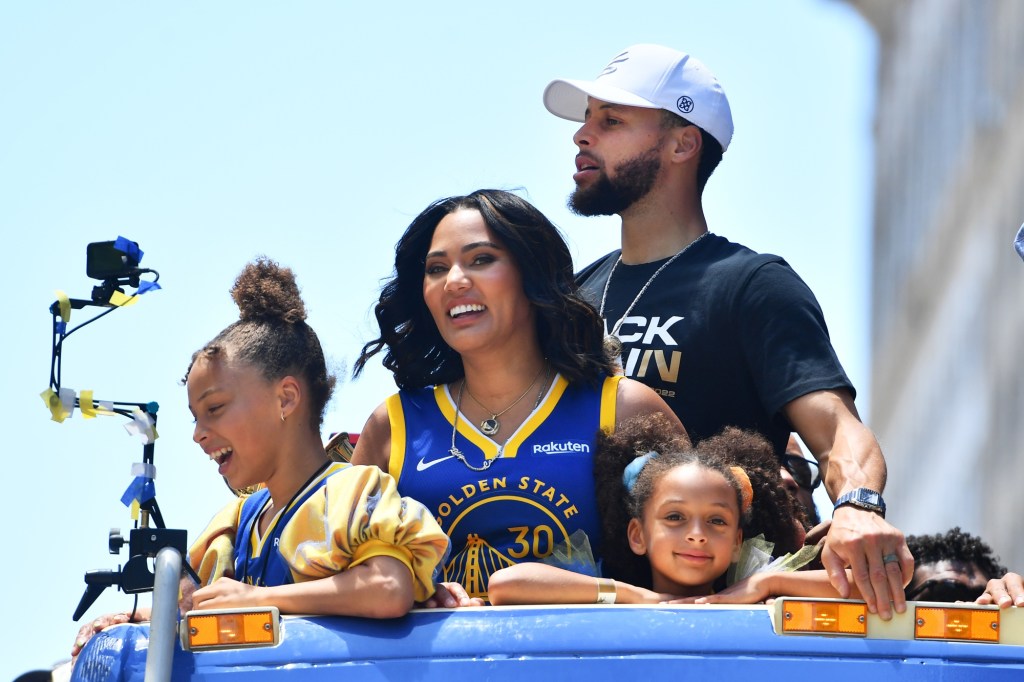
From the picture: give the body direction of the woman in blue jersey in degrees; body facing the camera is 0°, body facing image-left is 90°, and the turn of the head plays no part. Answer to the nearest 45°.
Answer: approximately 0°

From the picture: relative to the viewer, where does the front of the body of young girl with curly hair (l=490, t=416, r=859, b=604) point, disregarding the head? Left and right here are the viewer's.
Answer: facing the viewer

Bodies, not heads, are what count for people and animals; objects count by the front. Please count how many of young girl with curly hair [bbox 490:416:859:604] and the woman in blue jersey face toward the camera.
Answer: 2

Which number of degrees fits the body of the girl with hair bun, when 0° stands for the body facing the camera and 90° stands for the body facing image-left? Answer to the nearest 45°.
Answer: approximately 45°

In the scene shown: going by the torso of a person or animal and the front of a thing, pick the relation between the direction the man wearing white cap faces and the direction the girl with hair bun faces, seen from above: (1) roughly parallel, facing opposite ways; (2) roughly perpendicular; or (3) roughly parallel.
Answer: roughly parallel

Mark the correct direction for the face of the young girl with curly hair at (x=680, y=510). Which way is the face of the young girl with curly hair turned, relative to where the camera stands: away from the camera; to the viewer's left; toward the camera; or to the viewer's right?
toward the camera

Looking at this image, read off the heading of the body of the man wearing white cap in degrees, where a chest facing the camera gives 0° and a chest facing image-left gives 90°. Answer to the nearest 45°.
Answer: approximately 45°

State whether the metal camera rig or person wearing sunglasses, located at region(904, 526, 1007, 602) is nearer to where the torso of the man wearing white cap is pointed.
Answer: the metal camera rig

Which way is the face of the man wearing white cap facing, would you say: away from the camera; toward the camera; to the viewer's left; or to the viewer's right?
to the viewer's left

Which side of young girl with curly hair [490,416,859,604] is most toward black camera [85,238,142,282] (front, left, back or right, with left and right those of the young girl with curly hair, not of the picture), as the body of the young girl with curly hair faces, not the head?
right

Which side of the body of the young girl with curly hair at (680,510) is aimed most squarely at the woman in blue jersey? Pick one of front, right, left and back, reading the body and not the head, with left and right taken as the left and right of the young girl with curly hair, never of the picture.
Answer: right

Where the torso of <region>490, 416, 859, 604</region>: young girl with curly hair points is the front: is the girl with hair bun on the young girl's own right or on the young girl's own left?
on the young girl's own right

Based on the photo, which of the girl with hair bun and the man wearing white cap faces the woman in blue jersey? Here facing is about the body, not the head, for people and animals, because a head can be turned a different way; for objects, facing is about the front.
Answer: the man wearing white cap
